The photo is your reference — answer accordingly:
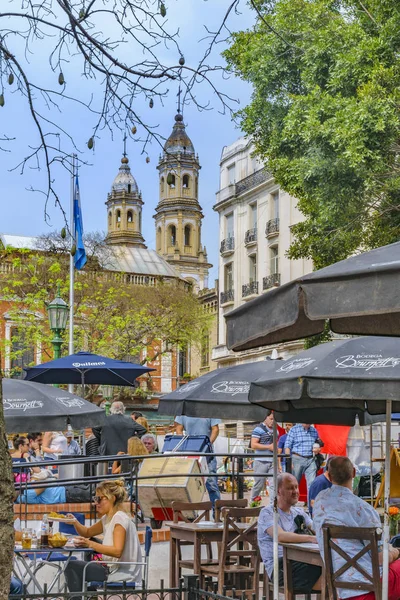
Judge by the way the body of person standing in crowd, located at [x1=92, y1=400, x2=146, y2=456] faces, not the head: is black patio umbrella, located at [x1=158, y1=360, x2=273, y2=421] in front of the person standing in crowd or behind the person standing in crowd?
behind

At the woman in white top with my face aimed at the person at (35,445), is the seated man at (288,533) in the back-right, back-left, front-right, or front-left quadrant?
back-right

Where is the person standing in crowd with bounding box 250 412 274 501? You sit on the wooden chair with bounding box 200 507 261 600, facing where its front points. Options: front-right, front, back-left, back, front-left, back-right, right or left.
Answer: front-right

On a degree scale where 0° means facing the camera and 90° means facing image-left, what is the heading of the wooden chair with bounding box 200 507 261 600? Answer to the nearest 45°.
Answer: approximately 135°

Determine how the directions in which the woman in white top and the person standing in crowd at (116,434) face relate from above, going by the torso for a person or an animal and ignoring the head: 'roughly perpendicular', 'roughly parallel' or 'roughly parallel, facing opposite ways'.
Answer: roughly perpendicular

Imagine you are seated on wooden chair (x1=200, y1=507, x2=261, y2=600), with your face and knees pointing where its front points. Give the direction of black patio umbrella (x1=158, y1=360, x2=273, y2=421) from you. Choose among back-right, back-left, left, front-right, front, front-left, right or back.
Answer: front-right

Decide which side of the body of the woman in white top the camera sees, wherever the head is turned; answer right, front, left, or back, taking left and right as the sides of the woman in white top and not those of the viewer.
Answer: left

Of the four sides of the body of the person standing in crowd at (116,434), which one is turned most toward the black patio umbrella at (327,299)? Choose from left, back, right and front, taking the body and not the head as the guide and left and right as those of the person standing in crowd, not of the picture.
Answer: back

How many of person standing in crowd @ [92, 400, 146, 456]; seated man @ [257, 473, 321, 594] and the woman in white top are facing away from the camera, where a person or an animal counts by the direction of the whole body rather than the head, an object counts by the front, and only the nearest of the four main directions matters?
1
